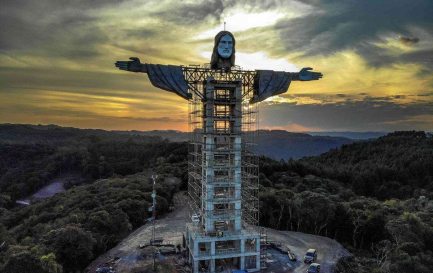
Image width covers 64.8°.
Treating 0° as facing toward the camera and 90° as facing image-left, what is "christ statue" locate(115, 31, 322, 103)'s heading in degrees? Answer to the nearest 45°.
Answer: approximately 0°
